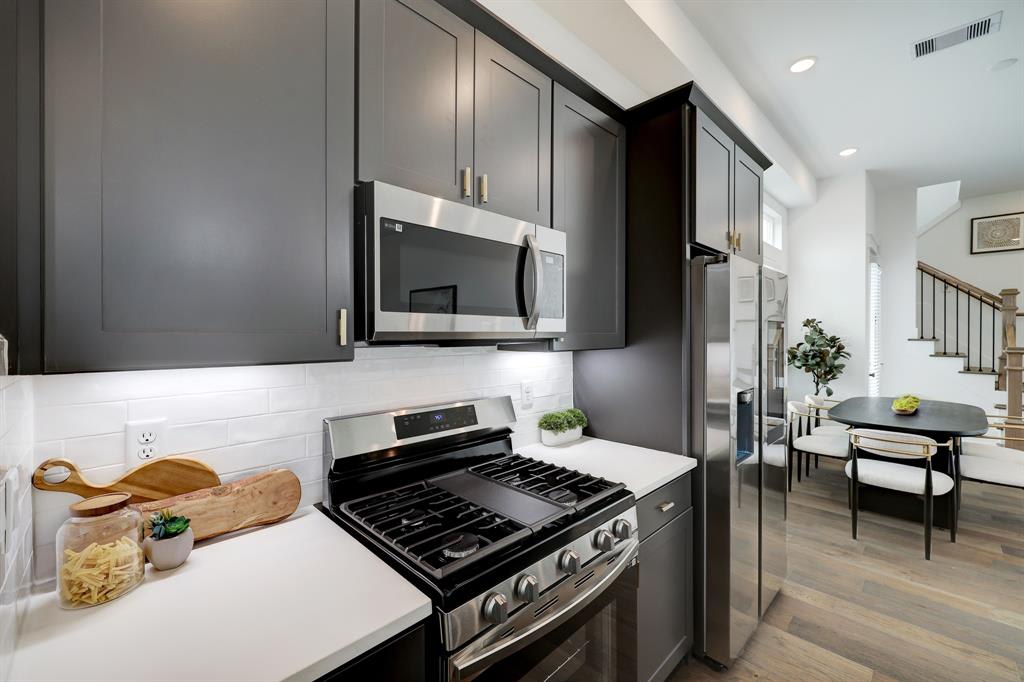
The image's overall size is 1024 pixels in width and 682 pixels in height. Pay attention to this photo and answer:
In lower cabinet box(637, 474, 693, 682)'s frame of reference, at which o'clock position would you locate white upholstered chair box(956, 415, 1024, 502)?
The white upholstered chair is roughly at 9 o'clock from the lower cabinet.

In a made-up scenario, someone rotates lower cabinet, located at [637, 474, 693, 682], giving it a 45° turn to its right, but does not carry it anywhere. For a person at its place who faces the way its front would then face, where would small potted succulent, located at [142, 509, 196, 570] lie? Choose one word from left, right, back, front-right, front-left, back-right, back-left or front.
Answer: front-right

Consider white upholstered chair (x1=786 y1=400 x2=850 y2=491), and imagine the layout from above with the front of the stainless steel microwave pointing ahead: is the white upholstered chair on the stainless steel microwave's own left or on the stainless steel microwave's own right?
on the stainless steel microwave's own left

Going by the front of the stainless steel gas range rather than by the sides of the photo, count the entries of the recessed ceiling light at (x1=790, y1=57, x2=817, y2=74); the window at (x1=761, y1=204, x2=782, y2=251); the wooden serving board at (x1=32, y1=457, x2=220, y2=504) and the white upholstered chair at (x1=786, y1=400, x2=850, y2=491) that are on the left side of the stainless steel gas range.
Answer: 3

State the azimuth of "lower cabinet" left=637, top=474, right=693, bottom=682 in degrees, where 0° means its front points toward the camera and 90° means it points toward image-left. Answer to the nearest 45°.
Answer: approximately 315°

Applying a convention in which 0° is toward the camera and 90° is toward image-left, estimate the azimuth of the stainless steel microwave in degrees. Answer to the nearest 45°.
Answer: approximately 315°

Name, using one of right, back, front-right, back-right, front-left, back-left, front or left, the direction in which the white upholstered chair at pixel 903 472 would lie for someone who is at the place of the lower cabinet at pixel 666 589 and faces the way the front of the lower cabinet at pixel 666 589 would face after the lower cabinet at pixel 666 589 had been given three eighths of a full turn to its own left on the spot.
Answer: front-right

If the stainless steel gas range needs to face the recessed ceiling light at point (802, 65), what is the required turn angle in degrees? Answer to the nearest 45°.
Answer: approximately 90° to its left

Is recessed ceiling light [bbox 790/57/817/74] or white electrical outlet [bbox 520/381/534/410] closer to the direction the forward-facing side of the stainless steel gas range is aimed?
the recessed ceiling light

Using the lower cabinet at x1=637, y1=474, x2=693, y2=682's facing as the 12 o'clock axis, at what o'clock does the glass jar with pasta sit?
The glass jar with pasta is roughly at 3 o'clock from the lower cabinet.

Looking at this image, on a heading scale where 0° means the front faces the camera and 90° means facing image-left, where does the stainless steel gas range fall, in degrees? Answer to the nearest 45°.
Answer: approximately 315°

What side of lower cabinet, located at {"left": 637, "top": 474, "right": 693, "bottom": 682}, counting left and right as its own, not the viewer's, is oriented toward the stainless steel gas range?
right
